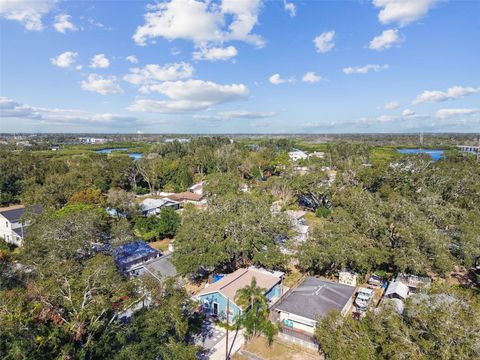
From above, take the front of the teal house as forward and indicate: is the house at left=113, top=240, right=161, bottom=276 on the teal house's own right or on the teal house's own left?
on the teal house's own right

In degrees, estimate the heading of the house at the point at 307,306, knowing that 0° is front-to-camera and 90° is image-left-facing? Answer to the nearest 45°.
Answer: approximately 45°

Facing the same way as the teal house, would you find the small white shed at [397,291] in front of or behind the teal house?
behind

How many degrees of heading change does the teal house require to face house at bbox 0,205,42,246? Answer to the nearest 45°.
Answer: approximately 90° to its right

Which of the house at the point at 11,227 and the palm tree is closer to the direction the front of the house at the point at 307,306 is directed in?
the palm tree

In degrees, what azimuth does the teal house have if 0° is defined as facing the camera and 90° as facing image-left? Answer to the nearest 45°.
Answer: approximately 45°

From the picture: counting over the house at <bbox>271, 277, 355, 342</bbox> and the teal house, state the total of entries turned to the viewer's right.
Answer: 0

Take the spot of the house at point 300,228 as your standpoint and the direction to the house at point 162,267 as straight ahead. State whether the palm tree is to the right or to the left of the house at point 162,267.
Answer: left

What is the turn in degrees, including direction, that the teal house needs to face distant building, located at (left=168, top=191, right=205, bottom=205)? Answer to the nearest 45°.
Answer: approximately 135° to its right
